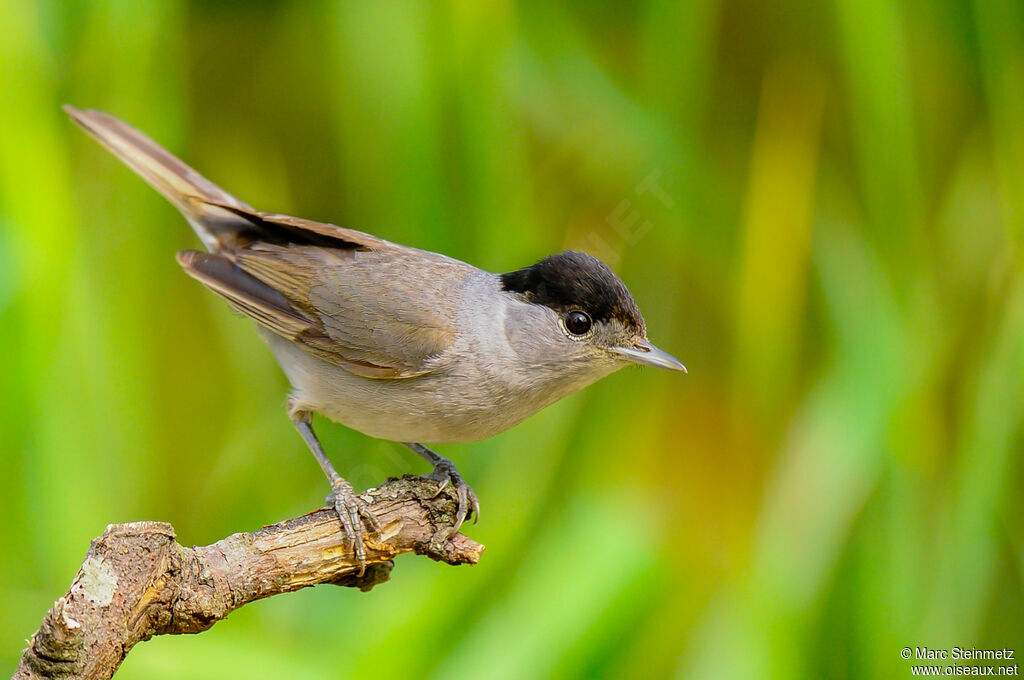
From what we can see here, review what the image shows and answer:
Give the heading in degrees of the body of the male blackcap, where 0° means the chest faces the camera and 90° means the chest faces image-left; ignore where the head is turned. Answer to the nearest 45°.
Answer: approximately 270°
